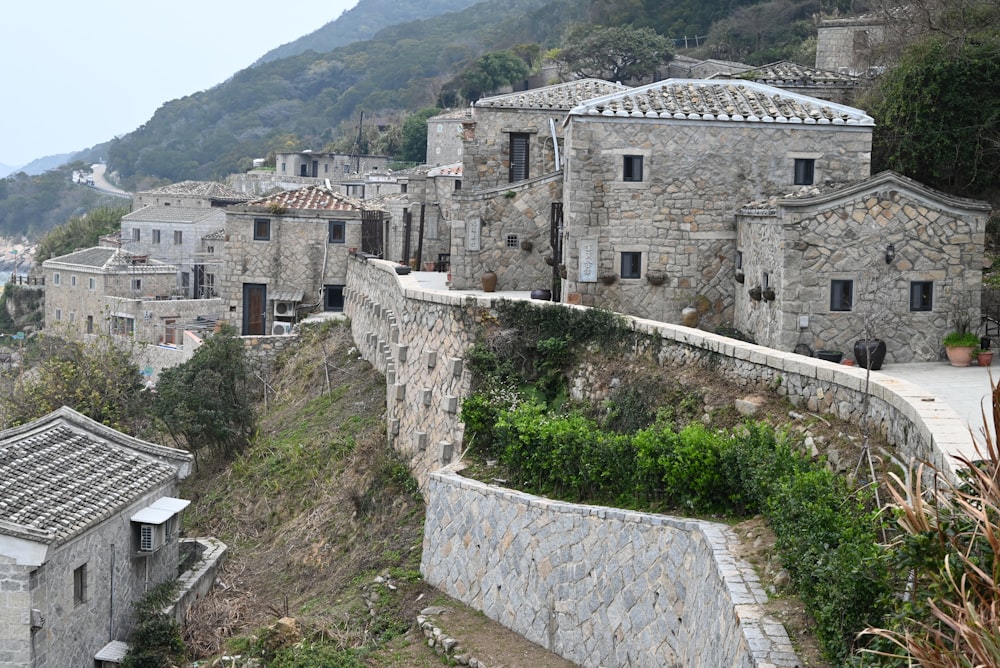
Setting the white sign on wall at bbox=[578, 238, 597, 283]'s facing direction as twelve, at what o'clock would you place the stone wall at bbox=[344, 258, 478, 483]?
The stone wall is roughly at 2 o'clock from the white sign on wall.

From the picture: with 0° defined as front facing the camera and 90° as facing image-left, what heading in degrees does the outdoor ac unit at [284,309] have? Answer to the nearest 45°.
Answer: approximately 0°

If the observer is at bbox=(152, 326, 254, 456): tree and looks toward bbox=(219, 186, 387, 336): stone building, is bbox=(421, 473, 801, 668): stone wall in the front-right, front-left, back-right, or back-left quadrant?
back-right

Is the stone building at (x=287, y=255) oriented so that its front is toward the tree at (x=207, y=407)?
yes

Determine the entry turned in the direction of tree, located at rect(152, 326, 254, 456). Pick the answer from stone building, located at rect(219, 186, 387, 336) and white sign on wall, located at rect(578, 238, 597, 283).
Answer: the stone building

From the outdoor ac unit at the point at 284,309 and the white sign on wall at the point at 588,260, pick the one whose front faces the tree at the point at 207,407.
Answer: the outdoor ac unit

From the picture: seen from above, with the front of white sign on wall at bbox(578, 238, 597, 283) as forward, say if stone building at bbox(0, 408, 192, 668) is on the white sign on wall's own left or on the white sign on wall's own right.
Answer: on the white sign on wall's own right
